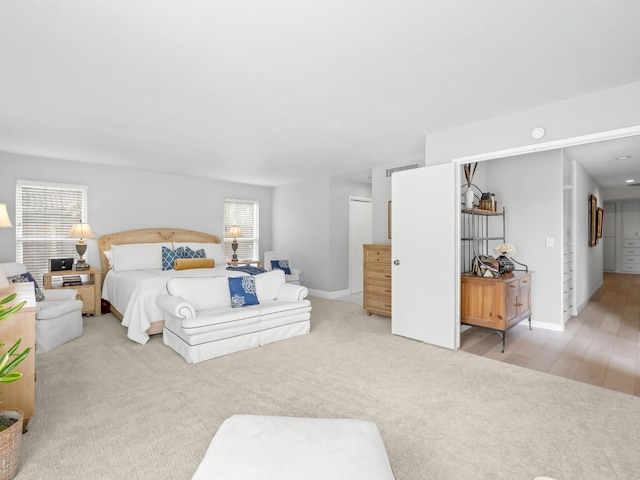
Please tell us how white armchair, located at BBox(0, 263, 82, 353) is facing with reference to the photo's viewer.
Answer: facing the viewer and to the right of the viewer

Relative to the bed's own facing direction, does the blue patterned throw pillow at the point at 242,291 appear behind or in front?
in front

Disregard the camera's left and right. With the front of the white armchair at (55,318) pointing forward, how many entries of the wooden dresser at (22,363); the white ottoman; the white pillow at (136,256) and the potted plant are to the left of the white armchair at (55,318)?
1

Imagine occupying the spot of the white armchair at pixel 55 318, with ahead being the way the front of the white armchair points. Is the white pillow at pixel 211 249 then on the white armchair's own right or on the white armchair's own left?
on the white armchair's own left

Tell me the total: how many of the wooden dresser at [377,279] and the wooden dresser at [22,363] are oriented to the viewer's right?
1

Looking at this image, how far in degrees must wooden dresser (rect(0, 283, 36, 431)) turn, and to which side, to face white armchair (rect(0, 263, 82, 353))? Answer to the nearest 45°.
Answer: approximately 90° to its left

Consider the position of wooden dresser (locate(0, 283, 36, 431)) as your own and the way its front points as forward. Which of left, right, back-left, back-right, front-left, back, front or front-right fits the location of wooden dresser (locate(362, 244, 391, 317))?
front

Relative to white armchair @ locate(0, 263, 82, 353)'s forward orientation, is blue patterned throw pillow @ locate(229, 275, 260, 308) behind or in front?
in front

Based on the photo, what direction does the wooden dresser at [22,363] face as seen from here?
to the viewer's right

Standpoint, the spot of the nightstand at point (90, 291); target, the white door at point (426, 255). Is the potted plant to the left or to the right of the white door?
right

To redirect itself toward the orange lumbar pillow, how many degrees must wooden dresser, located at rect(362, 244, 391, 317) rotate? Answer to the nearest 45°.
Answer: approximately 45° to its right

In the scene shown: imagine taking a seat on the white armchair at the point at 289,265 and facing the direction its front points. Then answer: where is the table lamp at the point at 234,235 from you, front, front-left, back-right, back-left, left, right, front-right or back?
back-right

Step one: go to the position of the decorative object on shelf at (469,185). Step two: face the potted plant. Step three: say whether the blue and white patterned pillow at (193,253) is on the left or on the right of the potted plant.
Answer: right

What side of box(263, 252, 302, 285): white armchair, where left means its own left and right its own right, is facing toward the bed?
right

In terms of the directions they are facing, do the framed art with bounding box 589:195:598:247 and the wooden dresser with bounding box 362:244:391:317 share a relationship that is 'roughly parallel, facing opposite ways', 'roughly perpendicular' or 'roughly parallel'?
roughly perpendicular
